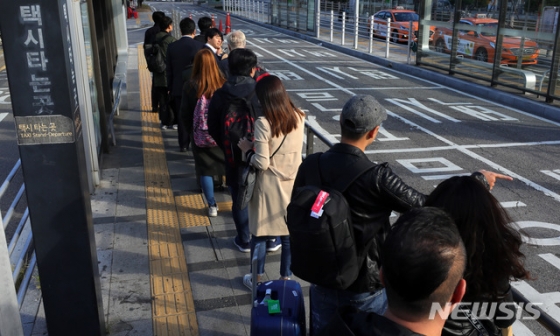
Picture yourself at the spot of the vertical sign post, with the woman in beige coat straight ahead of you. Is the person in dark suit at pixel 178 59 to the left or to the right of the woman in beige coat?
left

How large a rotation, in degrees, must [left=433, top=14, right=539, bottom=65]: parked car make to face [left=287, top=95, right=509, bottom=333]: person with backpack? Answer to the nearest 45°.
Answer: approximately 45° to its right

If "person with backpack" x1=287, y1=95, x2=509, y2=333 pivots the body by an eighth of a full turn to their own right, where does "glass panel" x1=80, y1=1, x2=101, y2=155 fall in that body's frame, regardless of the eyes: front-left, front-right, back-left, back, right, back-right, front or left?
back-left

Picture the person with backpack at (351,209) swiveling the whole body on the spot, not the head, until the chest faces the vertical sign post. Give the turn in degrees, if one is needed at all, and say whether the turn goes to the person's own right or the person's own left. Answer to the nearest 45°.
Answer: approximately 135° to the person's own left

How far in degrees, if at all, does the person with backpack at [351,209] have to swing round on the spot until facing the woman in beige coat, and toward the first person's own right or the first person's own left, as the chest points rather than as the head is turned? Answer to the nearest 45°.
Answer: approximately 90° to the first person's own left

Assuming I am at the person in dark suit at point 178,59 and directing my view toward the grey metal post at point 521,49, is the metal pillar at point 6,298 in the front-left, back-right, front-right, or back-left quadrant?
back-right

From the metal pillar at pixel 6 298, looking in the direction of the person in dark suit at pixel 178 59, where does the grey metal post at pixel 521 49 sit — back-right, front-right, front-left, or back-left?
front-right

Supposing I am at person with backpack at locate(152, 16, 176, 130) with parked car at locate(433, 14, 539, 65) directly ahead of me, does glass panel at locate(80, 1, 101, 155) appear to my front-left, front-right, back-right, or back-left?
back-right

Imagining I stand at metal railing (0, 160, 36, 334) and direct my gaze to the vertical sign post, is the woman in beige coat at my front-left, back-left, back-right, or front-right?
front-left

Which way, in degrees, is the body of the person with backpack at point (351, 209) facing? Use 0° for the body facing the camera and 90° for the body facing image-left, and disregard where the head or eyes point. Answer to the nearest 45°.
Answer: approximately 225°

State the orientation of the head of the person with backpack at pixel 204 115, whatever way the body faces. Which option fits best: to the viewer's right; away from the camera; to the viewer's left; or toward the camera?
away from the camera

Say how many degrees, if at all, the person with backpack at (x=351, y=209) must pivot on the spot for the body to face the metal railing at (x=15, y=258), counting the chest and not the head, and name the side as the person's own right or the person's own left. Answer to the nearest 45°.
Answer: approximately 135° to the person's own left
